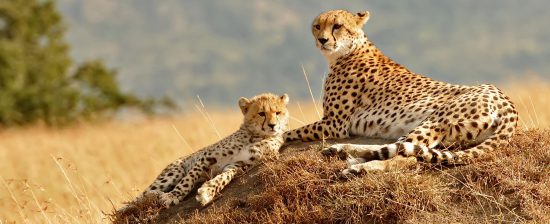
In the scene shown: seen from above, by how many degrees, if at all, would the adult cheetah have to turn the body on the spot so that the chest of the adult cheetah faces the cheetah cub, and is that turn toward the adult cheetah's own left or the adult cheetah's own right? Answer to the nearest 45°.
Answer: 0° — it already faces it

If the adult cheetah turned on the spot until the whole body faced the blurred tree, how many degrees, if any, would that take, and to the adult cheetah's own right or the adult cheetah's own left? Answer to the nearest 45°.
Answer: approximately 45° to the adult cheetah's own right

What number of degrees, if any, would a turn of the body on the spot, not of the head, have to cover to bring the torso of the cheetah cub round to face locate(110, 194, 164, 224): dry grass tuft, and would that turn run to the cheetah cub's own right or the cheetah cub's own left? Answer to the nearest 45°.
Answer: approximately 180°

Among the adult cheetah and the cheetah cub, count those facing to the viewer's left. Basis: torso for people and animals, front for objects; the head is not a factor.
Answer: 1

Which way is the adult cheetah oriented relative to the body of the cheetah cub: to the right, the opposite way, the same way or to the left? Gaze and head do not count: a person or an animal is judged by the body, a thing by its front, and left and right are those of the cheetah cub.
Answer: the opposite way

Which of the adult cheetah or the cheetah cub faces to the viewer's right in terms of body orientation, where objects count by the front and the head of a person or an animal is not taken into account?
the cheetah cub

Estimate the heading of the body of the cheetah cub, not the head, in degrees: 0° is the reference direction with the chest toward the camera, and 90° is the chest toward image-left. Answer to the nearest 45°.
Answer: approximately 270°

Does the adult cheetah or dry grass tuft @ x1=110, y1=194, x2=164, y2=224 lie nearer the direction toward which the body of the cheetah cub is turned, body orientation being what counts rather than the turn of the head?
the adult cheetah

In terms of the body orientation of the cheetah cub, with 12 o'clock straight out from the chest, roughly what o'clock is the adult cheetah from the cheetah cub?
The adult cheetah is roughly at 12 o'clock from the cheetah cub.

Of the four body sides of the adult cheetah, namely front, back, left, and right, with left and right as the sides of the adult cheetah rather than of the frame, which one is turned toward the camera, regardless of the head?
left
